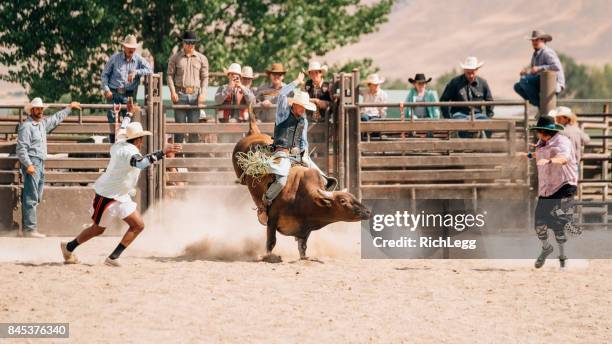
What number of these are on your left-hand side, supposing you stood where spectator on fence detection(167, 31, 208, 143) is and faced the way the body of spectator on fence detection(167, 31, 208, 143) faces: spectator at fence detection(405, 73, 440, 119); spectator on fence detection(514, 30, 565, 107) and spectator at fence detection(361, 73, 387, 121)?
3

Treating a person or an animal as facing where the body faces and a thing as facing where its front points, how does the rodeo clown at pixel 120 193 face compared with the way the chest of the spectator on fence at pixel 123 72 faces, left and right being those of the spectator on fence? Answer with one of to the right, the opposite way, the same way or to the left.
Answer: to the left

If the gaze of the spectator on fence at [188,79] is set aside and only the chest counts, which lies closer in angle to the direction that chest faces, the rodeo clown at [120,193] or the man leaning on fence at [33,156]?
the rodeo clown

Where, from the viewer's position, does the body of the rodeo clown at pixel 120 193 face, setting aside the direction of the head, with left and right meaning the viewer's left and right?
facing to the right of the viewer

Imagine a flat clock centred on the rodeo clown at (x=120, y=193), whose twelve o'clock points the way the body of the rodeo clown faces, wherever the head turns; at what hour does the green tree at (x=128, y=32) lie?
The green tree is roughly at 9 o'clock from the rodeo clown.

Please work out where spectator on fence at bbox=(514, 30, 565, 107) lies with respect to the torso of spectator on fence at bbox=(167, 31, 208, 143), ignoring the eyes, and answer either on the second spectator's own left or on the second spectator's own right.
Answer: on the second spectator's own left

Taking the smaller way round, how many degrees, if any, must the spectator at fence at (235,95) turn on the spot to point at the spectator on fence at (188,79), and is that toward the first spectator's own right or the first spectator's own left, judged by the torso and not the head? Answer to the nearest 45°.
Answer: approximately 90° to the first spectator's own right
